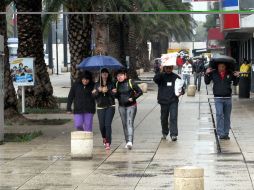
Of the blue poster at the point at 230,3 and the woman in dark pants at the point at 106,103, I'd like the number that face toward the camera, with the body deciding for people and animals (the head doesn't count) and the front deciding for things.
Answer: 2

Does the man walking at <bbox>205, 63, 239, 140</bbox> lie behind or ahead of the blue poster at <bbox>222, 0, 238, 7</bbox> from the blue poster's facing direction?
ahead

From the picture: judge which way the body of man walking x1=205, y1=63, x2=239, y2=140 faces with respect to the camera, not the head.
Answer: toward the camera

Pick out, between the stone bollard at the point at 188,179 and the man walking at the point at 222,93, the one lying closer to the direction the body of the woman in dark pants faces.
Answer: the stone bollard

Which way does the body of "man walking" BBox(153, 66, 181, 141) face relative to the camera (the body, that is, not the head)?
toward the camera

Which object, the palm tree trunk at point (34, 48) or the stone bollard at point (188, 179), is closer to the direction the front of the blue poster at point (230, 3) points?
the stone bollard

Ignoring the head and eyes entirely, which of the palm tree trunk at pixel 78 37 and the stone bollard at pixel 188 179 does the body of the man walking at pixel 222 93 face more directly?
the stone bollard

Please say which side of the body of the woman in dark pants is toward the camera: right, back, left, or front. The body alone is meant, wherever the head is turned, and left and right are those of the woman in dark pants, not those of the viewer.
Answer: front

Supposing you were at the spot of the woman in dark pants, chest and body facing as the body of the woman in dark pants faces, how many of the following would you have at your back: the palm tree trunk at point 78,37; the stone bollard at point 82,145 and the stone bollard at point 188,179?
1
